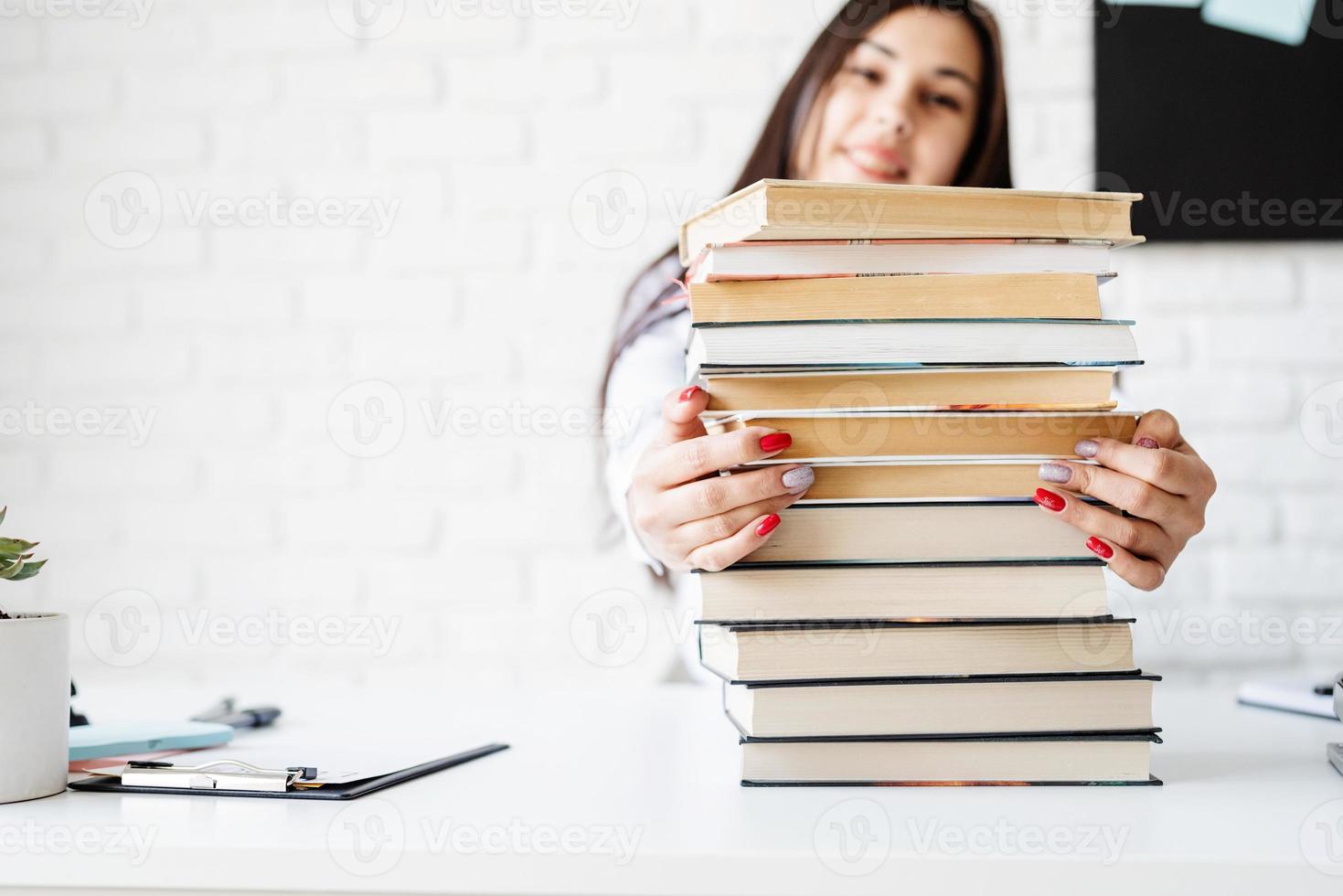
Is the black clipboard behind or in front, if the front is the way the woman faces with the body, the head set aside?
in front

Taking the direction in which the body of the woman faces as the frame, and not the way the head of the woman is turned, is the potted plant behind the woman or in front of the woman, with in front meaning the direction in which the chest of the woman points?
in front

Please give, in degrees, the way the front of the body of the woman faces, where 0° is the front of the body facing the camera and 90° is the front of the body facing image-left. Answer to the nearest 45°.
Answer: approximately 0°

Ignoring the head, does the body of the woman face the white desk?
yes
